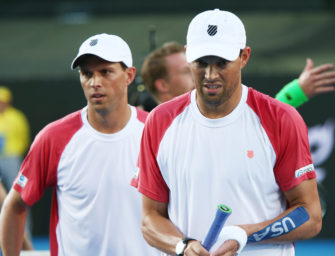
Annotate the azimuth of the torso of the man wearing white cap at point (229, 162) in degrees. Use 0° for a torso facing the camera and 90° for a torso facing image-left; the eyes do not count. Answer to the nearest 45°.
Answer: approximately 0°

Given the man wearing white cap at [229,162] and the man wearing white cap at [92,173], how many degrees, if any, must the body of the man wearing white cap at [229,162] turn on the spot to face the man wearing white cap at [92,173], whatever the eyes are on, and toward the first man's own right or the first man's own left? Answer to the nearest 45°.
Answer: approximately 135° to the first man's own right
